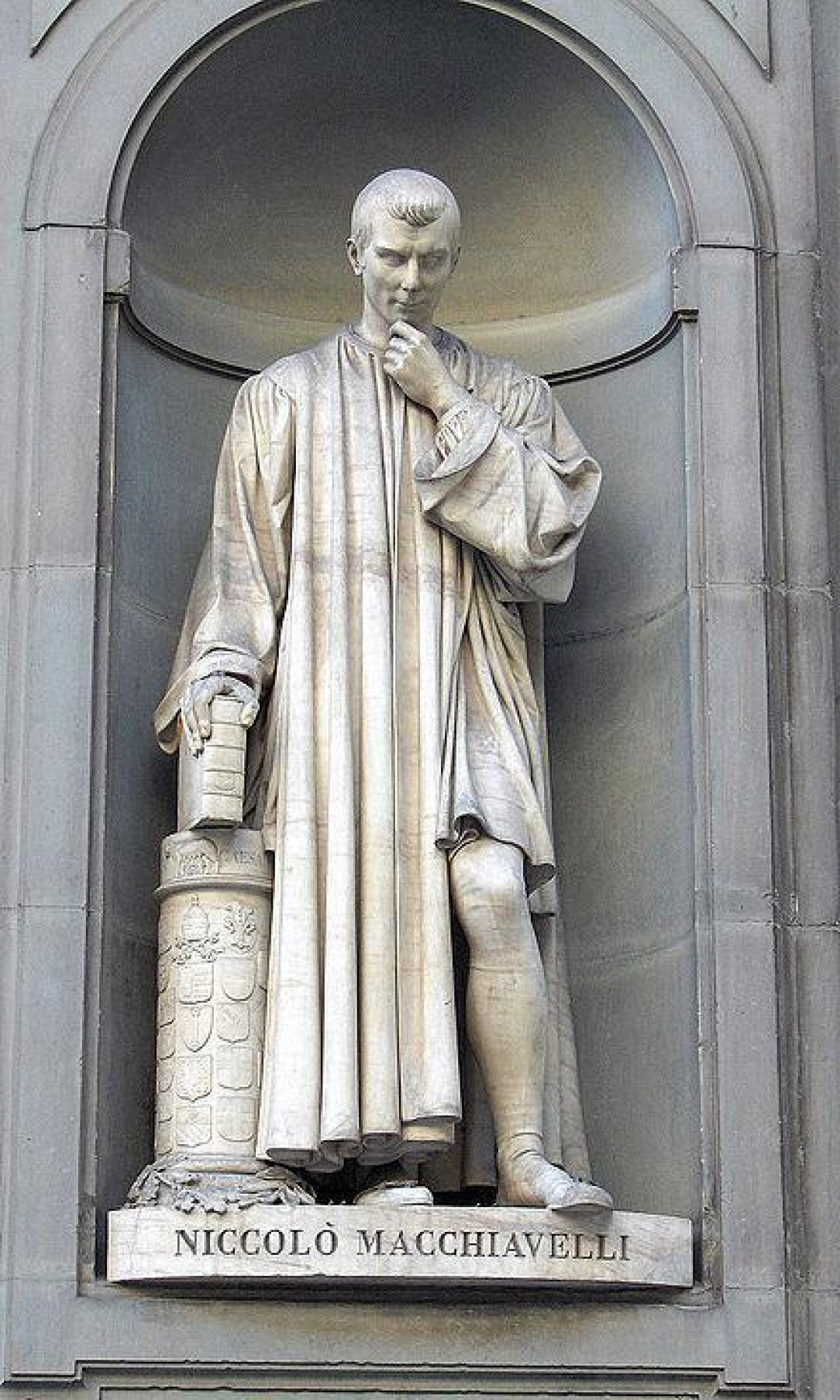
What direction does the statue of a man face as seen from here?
toward the camera
